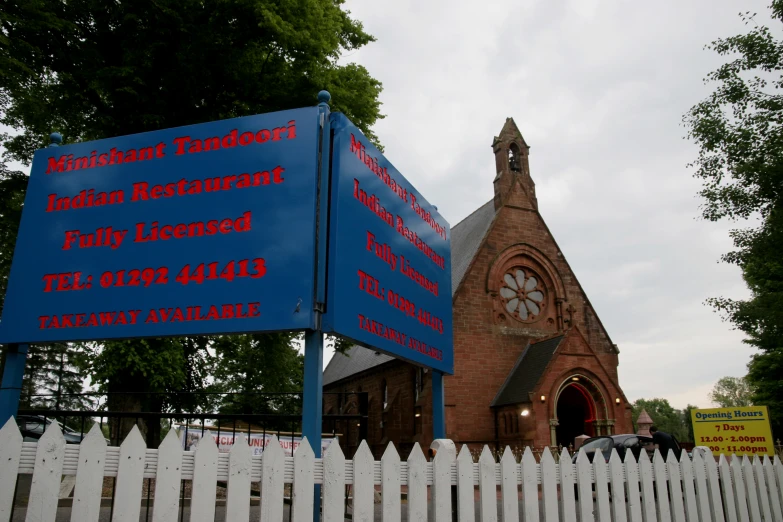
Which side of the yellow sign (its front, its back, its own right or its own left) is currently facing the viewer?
front

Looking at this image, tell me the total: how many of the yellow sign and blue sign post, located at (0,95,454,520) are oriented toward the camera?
2

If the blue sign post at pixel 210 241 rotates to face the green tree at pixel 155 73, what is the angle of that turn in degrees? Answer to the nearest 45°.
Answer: approximately 180°

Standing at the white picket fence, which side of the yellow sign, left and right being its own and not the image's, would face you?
front

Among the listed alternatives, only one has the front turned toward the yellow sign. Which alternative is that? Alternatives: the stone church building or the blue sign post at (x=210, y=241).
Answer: the stone church building

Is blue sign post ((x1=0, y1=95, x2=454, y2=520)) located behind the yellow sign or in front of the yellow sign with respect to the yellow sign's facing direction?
in front

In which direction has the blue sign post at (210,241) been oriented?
toward the camera

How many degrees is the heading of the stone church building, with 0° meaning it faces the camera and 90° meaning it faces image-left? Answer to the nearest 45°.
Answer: approximately 315°

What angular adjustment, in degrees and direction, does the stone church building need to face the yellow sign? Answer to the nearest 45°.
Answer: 0° — it already faces it

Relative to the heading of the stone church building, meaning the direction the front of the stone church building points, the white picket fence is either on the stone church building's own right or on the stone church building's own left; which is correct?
on the stone church building's own right
